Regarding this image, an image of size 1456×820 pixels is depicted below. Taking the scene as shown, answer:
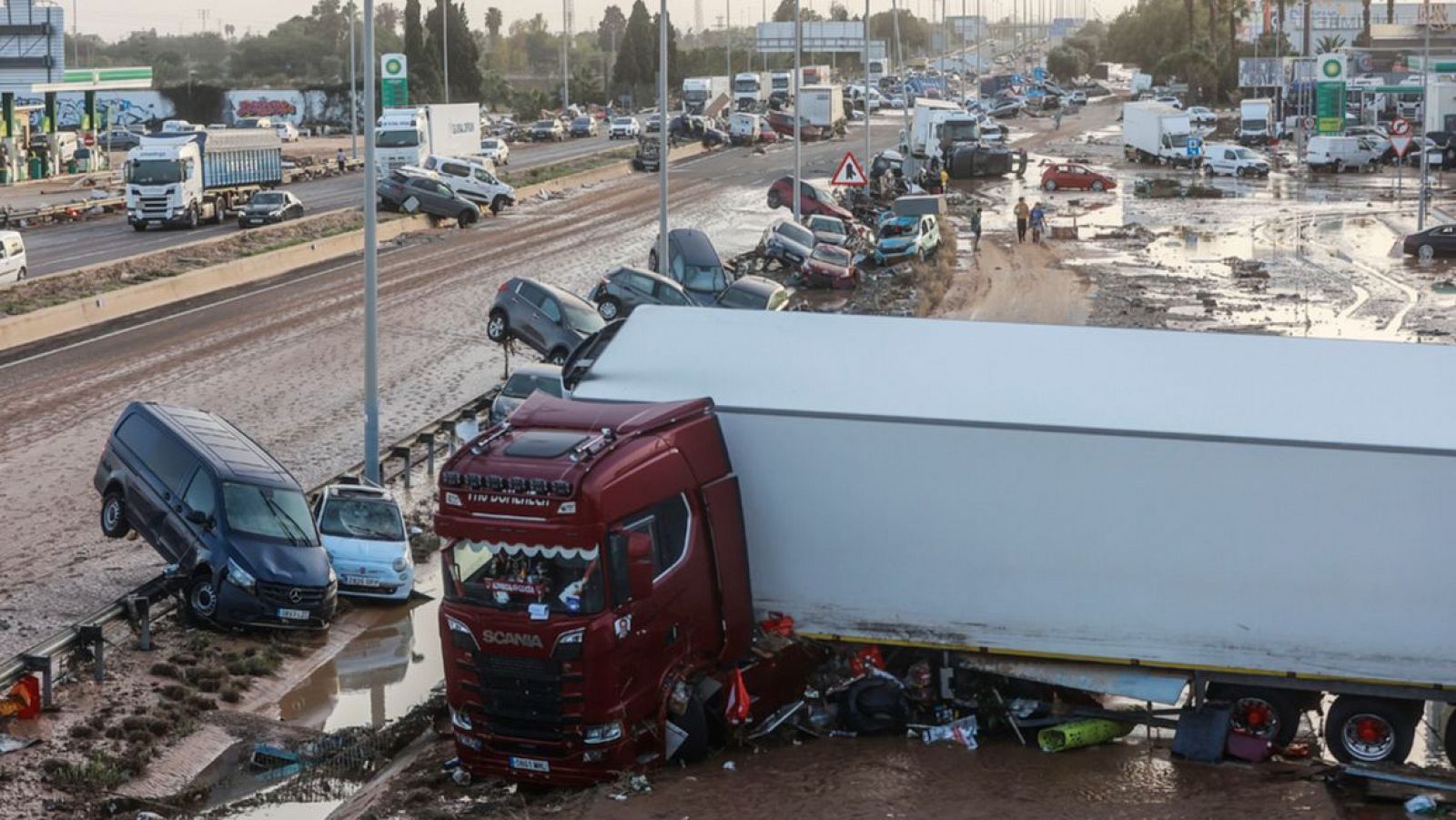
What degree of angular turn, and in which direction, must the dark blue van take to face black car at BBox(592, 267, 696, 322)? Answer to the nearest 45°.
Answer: approximately 90° to its left

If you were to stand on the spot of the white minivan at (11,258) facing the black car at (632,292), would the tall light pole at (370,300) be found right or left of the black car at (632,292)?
right

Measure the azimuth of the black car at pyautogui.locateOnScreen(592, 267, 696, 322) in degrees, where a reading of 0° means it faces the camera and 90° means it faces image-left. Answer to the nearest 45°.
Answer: approximately 315°

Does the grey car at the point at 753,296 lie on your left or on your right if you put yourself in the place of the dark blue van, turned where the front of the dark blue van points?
on your left

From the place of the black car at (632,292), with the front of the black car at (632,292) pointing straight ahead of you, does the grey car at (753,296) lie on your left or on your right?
on your left

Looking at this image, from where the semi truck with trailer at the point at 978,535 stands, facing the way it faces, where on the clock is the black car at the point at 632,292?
The black car is roughly at 4 o'clock from the semi truck with trailer.

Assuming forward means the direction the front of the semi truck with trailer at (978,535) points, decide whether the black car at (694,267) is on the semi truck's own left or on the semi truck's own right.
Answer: on the semi truck's own right
